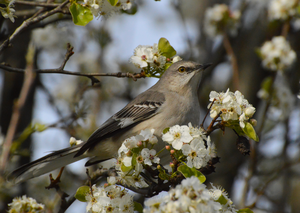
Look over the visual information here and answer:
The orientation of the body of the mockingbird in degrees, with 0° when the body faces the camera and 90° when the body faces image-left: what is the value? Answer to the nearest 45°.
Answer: approximately 270°

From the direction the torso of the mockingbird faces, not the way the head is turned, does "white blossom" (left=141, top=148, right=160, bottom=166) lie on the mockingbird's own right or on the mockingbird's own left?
on the mockingbird's own right

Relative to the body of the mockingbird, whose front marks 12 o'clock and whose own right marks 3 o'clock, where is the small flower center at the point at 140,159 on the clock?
The small flower center is roughly at 3 o'clock from the mockingbird.

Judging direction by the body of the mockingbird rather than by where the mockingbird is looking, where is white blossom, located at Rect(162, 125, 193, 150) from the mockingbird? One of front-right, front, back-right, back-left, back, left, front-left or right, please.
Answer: right
